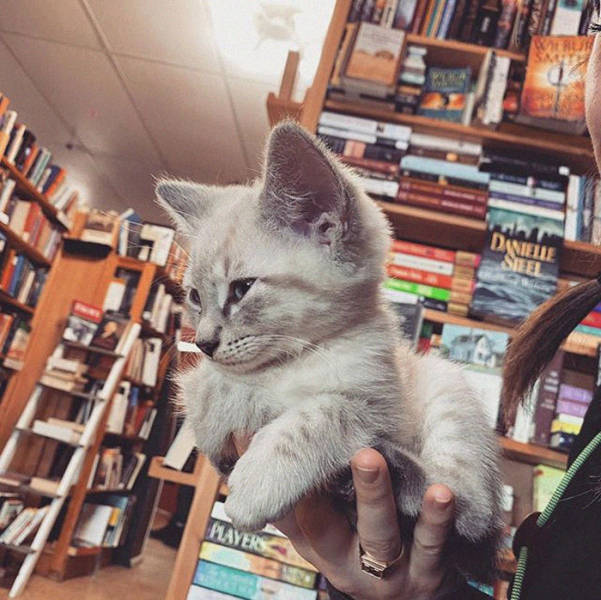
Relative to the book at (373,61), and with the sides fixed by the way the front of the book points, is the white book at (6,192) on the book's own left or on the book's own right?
on the book's own right

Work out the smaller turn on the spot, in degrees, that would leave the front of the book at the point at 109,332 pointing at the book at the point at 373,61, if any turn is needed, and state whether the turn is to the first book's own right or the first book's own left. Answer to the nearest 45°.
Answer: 0° — it already faces it

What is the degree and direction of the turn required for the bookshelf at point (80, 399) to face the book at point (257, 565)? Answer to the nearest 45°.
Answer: approximately 45° to its right

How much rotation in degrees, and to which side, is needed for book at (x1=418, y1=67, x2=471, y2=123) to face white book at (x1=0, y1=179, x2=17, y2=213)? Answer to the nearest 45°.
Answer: approximately 135° to its right

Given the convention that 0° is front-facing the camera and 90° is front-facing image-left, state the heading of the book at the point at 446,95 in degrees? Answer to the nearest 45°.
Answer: approximately 0°

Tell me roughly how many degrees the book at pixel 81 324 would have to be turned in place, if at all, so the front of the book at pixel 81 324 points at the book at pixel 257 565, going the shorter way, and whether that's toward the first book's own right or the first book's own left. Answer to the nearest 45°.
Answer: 0° — it already faces it
